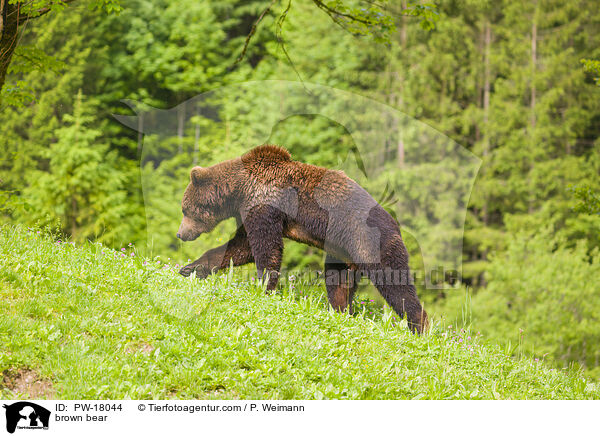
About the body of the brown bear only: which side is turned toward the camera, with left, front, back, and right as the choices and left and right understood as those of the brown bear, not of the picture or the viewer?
left
